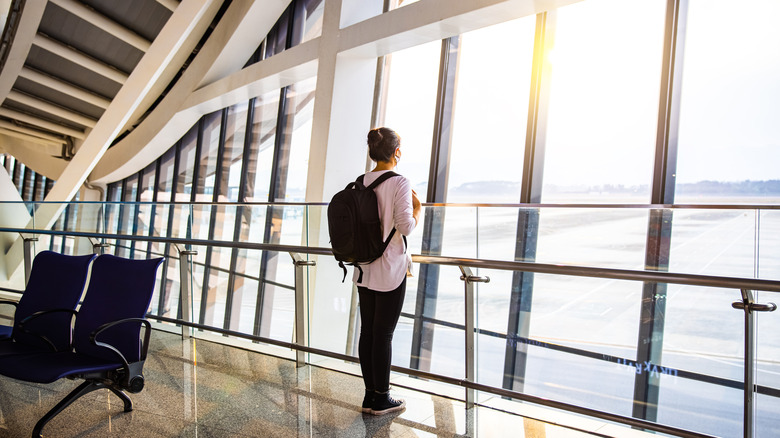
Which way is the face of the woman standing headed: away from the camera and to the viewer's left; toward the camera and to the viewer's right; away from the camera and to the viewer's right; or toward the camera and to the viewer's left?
away from the camera and to the viewer's right

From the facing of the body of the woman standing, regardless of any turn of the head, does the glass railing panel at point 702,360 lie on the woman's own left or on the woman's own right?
on the woman's own right

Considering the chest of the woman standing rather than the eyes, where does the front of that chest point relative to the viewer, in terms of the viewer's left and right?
facing away from the viewer and to the right of the viewer

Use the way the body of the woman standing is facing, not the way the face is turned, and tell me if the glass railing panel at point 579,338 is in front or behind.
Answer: in front

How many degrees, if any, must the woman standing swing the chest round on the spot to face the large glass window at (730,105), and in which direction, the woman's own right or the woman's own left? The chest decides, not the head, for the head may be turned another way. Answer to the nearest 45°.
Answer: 0° — they already face it

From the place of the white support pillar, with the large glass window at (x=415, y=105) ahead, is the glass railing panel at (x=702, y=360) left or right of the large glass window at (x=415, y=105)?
right

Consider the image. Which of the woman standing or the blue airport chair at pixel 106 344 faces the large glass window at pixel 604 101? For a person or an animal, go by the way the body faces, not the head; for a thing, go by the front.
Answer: the woman standing
